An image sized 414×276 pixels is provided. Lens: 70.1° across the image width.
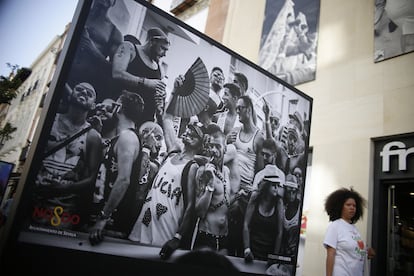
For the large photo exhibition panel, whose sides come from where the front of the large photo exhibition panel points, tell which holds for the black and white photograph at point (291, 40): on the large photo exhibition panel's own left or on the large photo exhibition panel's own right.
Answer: on the large photo exhibition panel's own left

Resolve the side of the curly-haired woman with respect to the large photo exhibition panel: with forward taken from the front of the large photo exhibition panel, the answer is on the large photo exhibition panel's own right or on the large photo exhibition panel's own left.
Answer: on the large photo exhibition panel's own left

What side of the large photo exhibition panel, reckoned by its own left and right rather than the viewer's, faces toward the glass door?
left

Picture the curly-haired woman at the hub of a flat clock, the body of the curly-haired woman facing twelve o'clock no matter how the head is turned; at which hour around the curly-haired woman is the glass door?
The glass door is roughly at 8 o'clock from the curly-haired woman.

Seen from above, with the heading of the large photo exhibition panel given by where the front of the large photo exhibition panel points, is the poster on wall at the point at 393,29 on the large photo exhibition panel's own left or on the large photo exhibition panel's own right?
on the large photo exhibition panel's own left

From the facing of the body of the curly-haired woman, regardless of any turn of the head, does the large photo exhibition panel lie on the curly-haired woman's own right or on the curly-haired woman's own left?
on the curly-haired woman's own right

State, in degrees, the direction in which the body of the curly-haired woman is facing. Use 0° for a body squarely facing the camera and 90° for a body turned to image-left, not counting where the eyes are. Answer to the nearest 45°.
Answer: approximately 315°

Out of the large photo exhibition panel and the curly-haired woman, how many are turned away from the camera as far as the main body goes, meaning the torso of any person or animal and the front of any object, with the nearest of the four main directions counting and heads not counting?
0

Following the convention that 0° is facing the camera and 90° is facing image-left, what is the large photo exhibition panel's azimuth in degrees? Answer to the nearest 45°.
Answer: approximately 315°
